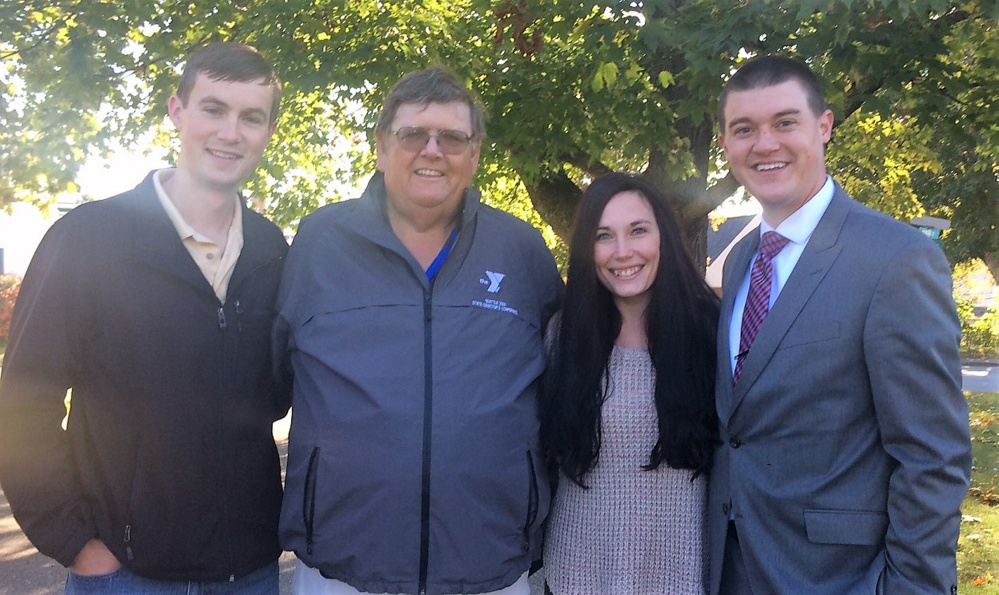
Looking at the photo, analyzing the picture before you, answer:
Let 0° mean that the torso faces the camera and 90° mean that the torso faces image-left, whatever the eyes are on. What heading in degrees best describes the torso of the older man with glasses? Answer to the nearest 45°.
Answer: approximately 0°

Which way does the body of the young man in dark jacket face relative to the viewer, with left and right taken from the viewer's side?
facing the viewer and to the right of the viewer

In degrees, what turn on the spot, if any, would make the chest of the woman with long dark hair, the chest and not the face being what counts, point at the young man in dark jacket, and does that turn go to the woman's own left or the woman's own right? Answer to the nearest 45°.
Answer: approximately 90° to the woman's own right

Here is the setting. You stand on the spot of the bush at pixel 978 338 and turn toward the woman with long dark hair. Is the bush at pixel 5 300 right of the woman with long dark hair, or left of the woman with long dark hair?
right

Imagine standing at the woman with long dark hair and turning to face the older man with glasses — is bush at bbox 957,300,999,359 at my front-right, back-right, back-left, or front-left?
back-right

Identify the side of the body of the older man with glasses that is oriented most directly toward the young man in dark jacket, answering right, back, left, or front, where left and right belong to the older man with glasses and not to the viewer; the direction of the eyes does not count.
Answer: right

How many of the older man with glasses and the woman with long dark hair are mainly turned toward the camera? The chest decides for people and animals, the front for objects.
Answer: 2

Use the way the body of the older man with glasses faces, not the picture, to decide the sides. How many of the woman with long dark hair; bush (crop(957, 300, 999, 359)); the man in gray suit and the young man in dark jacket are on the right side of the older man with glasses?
1

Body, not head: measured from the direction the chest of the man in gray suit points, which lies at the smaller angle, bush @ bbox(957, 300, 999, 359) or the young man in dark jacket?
the young man in dark jacket

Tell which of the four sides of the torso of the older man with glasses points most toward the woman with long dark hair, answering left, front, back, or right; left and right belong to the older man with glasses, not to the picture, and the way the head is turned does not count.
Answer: left
